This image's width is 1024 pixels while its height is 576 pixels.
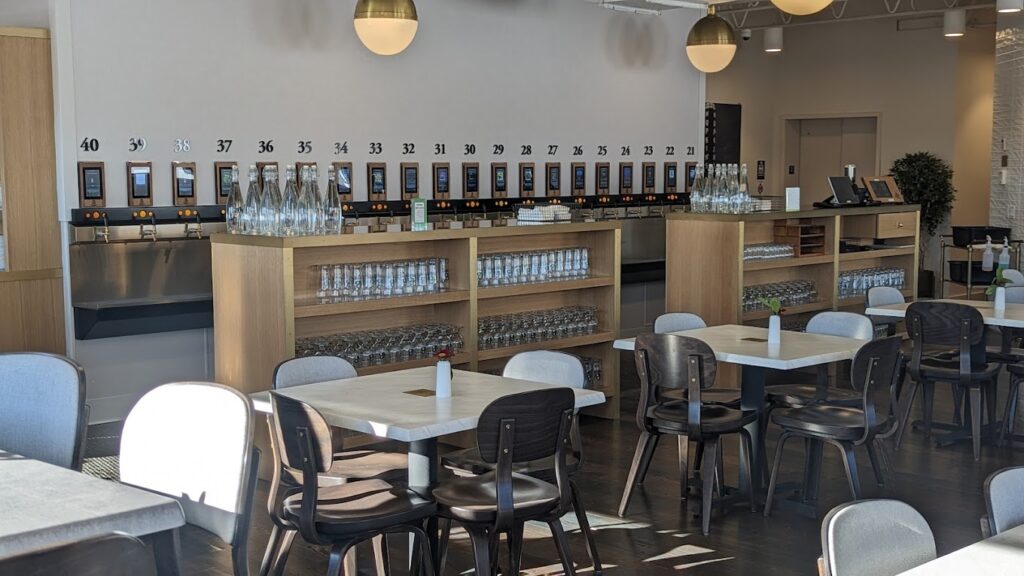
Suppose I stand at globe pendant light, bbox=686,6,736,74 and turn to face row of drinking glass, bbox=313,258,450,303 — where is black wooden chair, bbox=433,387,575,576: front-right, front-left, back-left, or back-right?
front-left

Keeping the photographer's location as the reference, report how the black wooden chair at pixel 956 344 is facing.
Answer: facing away from the viewer and to the right of the viewer

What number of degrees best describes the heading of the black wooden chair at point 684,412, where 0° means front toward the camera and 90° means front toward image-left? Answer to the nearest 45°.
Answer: approximately 225°

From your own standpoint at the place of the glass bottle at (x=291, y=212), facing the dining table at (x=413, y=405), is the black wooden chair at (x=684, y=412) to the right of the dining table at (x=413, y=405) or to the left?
left

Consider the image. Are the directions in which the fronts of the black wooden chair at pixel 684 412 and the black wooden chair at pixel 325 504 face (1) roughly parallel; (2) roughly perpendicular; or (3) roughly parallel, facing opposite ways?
roughly parallel

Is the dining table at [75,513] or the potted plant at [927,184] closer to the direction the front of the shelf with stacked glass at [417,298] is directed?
the dining table

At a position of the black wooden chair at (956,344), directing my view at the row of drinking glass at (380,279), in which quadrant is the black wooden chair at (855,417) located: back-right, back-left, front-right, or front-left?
front-left

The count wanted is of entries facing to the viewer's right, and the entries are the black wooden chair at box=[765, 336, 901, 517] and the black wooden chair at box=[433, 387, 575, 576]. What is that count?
0

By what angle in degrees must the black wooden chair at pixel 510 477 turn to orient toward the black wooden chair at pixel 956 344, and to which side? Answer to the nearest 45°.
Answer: approximately 90° to its right

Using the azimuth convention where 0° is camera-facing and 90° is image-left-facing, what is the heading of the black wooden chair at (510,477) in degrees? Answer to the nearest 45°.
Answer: approximately 135°

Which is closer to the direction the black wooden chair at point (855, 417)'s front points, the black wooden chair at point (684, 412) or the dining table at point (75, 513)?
the black wooden chair

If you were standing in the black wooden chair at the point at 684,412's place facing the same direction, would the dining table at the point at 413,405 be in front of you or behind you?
behind

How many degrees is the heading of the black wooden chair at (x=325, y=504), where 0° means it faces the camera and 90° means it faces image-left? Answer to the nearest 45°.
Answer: approximately 225°

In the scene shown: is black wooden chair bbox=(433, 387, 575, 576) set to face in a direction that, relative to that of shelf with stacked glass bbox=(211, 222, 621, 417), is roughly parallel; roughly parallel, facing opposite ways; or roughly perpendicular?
roughly parallel, facing opposite ways
